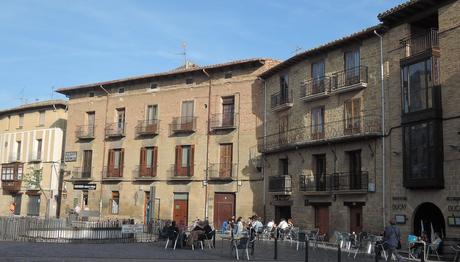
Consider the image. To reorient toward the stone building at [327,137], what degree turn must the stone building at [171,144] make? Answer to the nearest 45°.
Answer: approximately 90° to its left

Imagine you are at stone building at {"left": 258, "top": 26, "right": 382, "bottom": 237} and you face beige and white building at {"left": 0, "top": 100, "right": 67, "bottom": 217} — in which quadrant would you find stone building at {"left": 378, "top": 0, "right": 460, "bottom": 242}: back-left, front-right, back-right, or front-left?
back-left

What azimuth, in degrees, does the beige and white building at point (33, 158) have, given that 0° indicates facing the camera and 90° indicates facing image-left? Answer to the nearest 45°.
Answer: approximately 45°

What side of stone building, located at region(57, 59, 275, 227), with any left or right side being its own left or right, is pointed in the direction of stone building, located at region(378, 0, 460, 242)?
left

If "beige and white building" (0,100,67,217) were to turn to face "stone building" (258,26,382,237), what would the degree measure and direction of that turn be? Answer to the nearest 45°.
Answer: approximately 90° to its left

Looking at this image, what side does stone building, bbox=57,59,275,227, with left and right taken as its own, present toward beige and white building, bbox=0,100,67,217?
right

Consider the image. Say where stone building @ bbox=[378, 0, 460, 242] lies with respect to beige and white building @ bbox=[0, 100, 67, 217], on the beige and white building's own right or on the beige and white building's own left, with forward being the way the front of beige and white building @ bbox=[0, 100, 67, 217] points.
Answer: on the beige and white building's own left

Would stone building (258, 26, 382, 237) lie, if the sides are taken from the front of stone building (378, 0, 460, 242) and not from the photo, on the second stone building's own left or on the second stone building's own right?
on the second stone building's own right
